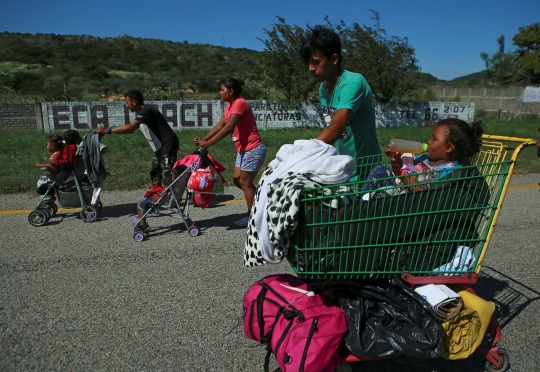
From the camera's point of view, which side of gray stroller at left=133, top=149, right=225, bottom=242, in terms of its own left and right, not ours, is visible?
left

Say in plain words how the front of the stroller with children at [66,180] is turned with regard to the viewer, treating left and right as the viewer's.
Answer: facing to the left of the viewer

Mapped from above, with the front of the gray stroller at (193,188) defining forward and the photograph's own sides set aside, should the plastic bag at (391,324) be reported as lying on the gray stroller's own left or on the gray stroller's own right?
on the gray stroller's own left

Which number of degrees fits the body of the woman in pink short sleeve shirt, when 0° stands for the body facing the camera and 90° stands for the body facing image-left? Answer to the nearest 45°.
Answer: approximately 90°

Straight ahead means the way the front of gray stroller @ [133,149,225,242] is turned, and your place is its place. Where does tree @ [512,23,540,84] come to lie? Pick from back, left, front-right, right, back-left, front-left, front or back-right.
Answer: back-right

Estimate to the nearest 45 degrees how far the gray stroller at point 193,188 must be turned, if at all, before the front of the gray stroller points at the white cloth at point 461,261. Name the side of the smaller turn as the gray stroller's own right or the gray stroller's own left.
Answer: approximately 135° to the gray stroller's own left

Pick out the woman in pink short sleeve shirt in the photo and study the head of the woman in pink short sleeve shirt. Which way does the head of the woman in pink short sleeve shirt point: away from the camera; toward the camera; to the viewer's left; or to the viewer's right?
to the viewer's left
